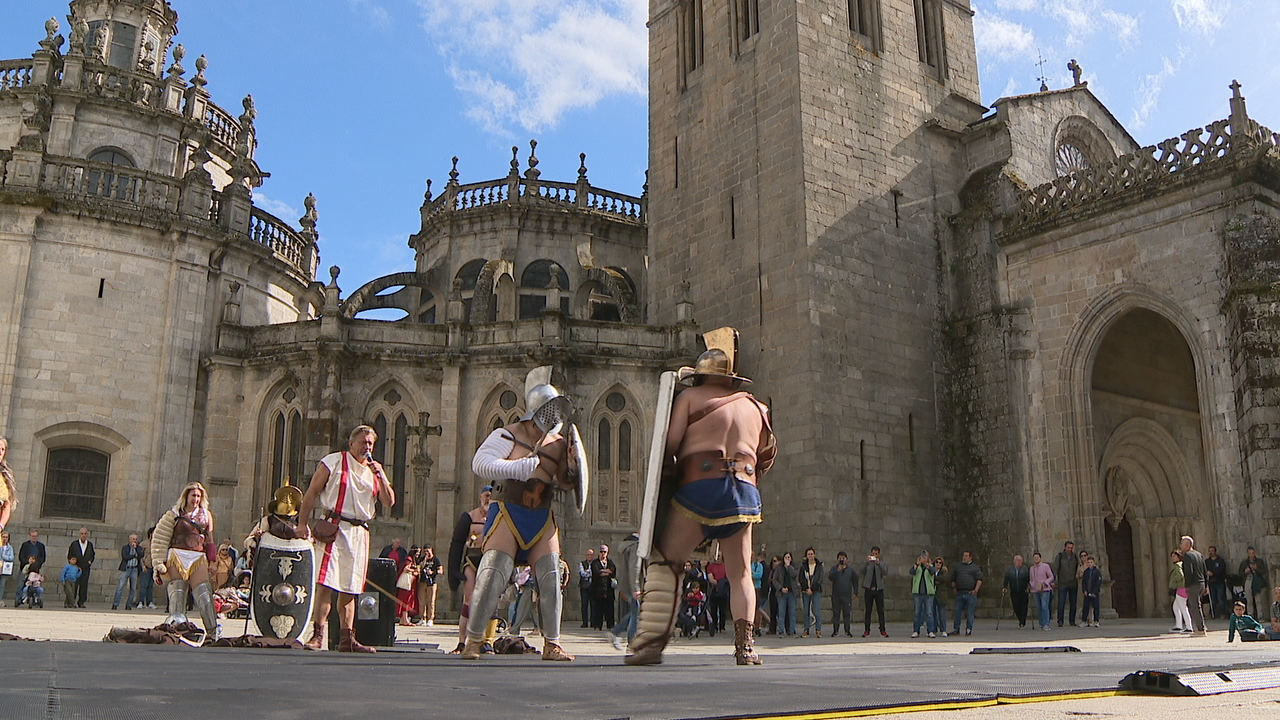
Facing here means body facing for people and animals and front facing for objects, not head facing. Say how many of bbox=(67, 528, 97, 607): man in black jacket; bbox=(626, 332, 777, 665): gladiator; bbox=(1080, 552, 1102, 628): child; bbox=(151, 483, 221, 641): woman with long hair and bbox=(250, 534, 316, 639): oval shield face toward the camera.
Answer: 4

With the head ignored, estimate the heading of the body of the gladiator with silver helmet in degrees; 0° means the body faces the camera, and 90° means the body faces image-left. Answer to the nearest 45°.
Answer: approximately 315°

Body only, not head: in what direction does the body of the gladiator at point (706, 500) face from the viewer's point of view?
away from the camera

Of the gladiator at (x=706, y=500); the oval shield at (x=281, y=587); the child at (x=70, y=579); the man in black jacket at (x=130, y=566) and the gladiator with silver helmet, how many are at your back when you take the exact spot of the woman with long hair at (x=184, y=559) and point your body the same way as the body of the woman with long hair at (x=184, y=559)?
2

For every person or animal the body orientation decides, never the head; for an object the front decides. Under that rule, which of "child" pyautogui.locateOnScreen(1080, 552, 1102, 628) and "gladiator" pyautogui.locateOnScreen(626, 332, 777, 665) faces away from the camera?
the gladiator

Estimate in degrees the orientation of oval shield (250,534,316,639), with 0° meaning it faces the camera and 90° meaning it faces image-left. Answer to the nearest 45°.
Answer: approximately 0°

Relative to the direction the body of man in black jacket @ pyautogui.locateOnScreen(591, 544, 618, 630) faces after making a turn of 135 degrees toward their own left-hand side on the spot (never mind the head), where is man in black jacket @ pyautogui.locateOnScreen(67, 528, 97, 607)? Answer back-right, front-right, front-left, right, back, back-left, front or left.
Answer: back-left

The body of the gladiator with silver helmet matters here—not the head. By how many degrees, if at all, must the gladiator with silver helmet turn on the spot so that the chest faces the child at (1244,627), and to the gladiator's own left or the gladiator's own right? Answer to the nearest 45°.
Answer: approximately 90° to the gladiator's own left

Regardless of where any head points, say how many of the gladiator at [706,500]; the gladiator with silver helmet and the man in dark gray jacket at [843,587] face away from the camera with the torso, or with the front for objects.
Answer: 1

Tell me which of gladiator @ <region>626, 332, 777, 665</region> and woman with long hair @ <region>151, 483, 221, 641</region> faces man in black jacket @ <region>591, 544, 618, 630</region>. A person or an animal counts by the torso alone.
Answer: the gladiator

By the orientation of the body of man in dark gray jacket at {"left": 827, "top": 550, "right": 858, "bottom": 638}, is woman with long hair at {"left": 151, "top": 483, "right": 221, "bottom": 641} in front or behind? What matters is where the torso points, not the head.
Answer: in front

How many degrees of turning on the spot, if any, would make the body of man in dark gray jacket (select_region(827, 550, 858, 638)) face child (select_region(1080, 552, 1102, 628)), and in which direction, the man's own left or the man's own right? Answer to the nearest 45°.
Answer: approximately 135° to the man's own left
